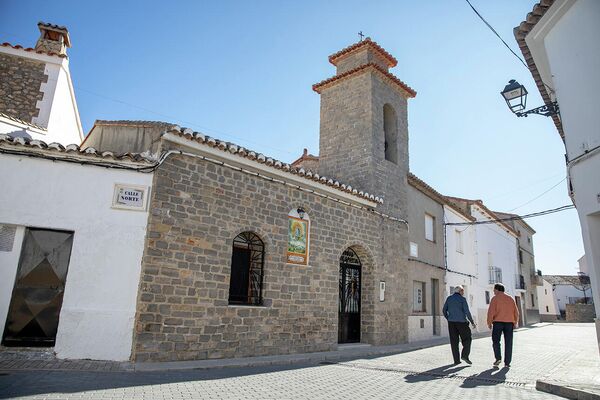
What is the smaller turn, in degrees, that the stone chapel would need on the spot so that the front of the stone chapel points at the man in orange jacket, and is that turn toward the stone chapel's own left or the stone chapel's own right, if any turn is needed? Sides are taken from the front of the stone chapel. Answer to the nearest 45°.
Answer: approximately 45° to the stone chapel's own left

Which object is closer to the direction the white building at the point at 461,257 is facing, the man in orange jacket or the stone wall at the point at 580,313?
the man in orange jacket

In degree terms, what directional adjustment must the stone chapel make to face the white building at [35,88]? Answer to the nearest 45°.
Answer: approximately 135° to its right

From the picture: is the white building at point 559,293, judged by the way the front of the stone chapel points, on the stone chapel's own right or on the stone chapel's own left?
on the stone chapel's own left

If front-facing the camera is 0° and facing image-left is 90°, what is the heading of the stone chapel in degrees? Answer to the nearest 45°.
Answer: approximately 315°

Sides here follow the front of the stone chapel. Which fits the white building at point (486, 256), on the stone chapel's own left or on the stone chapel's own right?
on the stone chapel's own left

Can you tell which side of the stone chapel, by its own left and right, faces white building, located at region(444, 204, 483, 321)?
left

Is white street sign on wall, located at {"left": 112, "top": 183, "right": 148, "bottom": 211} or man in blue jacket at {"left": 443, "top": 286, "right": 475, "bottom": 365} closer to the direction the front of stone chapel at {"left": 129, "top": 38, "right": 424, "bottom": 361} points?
the man in blue jacket
